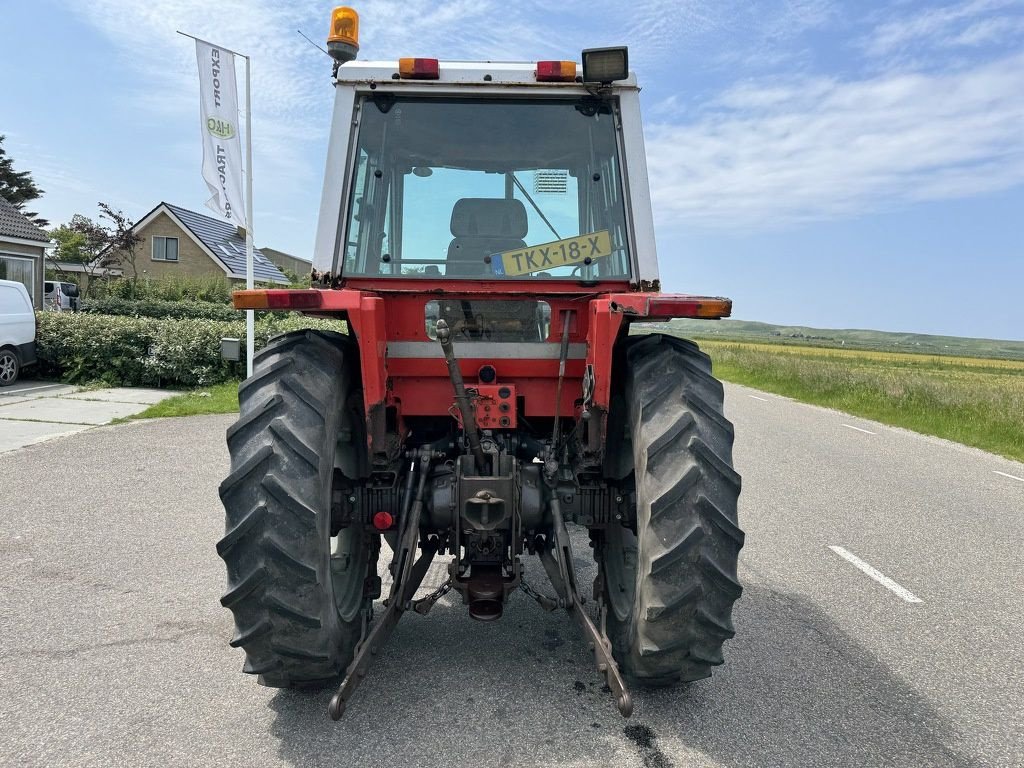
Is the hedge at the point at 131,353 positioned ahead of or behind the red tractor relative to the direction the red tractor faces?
ahead

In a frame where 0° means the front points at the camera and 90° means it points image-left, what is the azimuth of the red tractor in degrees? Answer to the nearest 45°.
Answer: approximately 180°

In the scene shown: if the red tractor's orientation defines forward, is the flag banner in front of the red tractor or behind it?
in front
